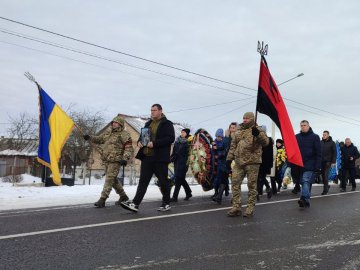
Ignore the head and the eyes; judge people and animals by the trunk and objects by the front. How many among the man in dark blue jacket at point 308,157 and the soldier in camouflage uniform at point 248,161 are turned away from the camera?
0

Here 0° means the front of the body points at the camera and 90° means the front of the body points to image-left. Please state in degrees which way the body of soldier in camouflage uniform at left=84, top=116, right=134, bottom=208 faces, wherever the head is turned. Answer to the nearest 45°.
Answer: approximately 45°

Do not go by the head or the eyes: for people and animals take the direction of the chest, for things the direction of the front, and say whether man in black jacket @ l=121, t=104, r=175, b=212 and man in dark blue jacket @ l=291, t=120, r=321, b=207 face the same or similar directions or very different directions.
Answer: same or similar directions

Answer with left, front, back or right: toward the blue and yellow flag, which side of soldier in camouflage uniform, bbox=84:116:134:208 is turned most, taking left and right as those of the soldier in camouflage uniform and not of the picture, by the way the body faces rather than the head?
front

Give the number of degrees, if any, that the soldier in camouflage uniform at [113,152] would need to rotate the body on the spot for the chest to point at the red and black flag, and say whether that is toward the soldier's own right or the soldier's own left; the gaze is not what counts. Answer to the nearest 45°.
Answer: approximately 90° to the soldier's own left

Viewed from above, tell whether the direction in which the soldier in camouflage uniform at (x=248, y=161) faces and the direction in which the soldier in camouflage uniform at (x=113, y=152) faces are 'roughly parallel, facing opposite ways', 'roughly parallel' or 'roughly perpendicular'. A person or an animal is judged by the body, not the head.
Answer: roughly parallel

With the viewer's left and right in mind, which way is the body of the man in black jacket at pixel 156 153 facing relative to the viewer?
facing the viewer and to the left of the viewer

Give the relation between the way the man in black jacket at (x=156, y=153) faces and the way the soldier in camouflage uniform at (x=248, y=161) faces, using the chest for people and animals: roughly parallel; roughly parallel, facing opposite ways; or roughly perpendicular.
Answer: roughly parallel

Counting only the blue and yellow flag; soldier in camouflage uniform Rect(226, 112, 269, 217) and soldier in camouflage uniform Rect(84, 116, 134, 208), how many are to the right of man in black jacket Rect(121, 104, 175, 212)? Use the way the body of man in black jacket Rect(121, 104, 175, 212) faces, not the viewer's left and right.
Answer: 2

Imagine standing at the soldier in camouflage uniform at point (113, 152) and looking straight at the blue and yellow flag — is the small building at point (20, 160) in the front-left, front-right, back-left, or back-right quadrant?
front-right

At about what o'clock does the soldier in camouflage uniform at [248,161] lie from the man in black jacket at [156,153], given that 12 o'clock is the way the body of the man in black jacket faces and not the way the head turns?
The soldier in camouflage uniform is roughly at 8 o'clock from the man in black jacket.

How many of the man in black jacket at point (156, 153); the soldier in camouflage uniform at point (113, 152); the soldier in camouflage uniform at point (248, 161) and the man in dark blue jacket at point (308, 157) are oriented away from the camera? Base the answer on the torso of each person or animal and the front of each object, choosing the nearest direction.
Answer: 0

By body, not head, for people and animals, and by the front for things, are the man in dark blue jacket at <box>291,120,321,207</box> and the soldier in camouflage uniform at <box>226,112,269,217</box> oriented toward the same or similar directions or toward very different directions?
same or similar directions

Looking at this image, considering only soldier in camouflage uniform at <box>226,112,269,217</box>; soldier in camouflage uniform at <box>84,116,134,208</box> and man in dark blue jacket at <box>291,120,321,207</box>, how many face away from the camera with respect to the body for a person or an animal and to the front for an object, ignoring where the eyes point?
0

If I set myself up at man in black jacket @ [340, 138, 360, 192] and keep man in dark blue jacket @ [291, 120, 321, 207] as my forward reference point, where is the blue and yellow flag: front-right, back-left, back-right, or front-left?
front-right
